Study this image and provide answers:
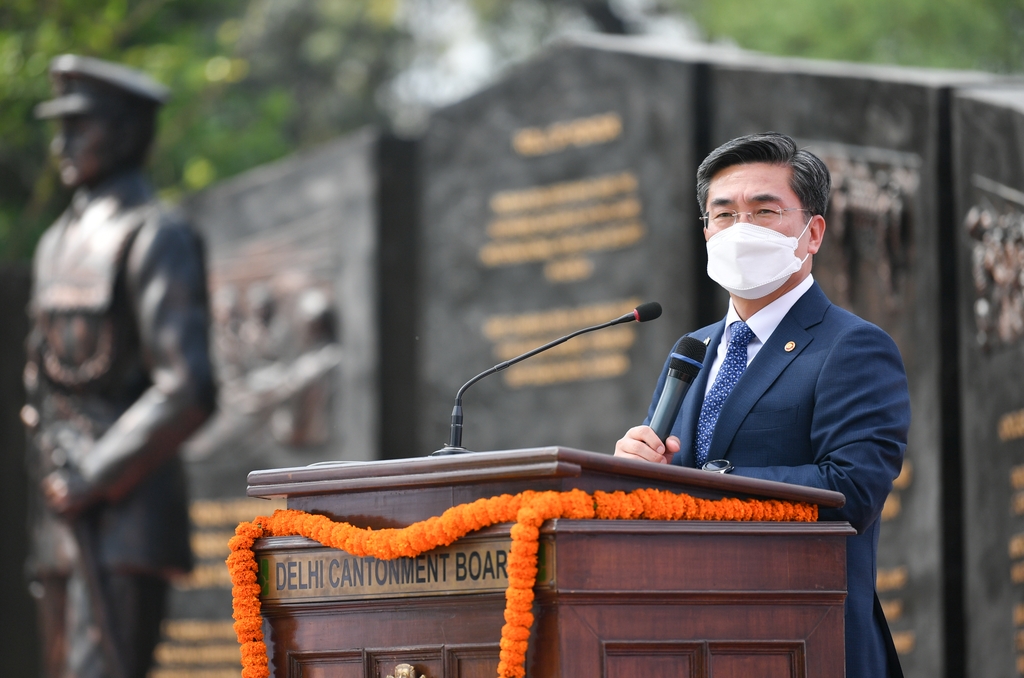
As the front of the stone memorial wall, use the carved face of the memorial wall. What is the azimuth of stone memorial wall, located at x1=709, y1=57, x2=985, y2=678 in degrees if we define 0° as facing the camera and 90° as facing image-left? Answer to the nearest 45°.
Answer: approximately 45°

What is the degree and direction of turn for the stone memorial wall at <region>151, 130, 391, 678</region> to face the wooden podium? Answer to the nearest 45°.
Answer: approximately 45° to its left

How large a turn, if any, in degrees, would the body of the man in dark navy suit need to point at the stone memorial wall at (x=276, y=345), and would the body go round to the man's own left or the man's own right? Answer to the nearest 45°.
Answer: approximately 90° to the man's own right

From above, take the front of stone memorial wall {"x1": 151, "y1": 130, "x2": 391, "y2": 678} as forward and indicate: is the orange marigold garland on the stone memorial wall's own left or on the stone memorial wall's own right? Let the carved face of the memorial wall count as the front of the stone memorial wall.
on the stone memorial wall's own left

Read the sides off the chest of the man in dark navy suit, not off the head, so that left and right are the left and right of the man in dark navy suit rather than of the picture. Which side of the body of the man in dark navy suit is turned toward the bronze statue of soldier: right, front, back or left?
right

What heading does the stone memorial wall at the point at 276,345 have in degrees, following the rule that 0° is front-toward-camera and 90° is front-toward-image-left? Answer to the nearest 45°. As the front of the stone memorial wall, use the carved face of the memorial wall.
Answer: approximately 45°

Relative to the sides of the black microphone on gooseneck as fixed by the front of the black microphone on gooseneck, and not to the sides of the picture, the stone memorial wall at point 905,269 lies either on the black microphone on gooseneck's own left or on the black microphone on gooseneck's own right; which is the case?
on the black microphone on gooseneck's own left

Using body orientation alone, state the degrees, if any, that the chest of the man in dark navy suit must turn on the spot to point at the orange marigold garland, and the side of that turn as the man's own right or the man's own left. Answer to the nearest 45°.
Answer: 0° — they already face it

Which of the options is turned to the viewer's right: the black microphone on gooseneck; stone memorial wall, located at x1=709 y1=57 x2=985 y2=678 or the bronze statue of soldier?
the black microphone on gooseneck

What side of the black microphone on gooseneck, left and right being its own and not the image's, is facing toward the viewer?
right

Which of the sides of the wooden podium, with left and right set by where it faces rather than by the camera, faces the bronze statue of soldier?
right

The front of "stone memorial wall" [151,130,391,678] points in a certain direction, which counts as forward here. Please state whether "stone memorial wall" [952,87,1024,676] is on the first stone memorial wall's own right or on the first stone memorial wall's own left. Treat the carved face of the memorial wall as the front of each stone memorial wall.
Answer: on the first stone memorial wall's own left

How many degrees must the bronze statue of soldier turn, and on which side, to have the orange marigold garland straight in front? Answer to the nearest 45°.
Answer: approximately 45° to its left
